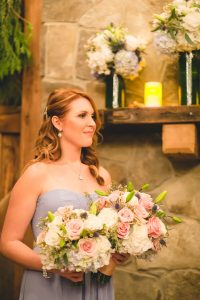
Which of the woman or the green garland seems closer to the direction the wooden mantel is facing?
the woman

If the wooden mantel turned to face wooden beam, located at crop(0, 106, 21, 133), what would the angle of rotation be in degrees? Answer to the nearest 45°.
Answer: approximately 135° to its right

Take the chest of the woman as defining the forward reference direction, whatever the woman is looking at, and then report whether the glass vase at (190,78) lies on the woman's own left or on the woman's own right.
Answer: on the woman's own left

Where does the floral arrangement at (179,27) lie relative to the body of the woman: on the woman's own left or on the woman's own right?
on the woman's own left

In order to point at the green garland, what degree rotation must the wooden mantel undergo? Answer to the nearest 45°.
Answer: approximately 135° to its right

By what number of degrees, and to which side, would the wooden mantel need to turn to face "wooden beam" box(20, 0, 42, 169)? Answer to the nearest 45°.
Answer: approximately 135° to its right

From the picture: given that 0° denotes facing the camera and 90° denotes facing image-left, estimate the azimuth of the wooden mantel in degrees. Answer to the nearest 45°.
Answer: approximately 0°

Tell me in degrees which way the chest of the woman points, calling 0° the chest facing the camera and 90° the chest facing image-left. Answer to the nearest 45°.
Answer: approximately 315°
